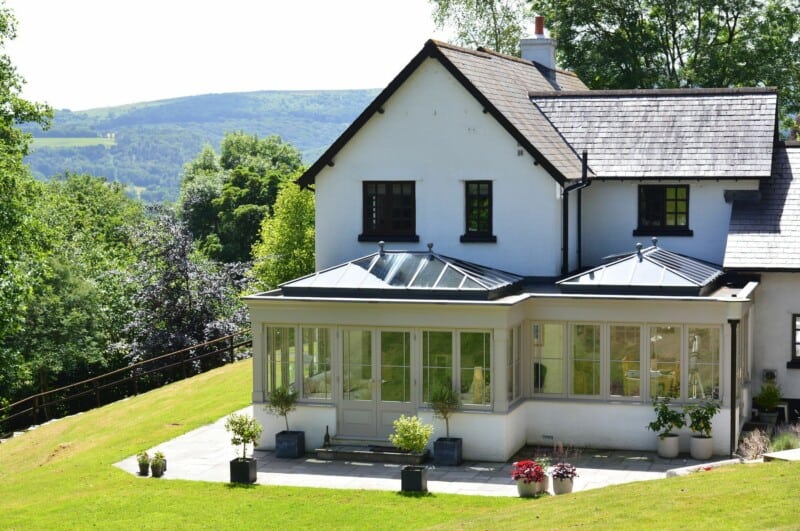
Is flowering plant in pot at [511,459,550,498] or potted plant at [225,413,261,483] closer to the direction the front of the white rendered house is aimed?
the flowering plant in pot

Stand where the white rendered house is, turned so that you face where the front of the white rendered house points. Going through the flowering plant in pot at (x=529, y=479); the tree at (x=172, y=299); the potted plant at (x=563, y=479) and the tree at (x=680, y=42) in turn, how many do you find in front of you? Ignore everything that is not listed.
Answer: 2

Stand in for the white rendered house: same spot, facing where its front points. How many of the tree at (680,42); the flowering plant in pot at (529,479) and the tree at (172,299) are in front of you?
1

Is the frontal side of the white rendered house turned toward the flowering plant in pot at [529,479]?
yes

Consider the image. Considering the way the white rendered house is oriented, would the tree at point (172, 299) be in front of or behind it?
behind

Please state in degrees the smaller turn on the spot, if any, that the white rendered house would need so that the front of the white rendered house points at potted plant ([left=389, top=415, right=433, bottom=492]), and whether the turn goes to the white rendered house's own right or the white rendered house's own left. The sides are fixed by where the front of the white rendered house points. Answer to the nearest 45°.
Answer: approximately 45° to the white rendered house's own right

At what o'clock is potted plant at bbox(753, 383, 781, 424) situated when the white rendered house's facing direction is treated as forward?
The potted plant is roughly at 9 o'clock from the white rendered house.

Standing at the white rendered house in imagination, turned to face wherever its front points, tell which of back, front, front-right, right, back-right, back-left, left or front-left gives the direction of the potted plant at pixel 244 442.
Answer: front-right

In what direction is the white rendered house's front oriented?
toward the camera

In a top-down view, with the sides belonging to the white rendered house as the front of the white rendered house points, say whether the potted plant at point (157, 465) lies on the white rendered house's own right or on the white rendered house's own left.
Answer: on the white rendered house's own right

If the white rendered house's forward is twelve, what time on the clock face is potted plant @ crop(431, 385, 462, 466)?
The potted plant is roughly at 1 o'clock from the white rendered house.
